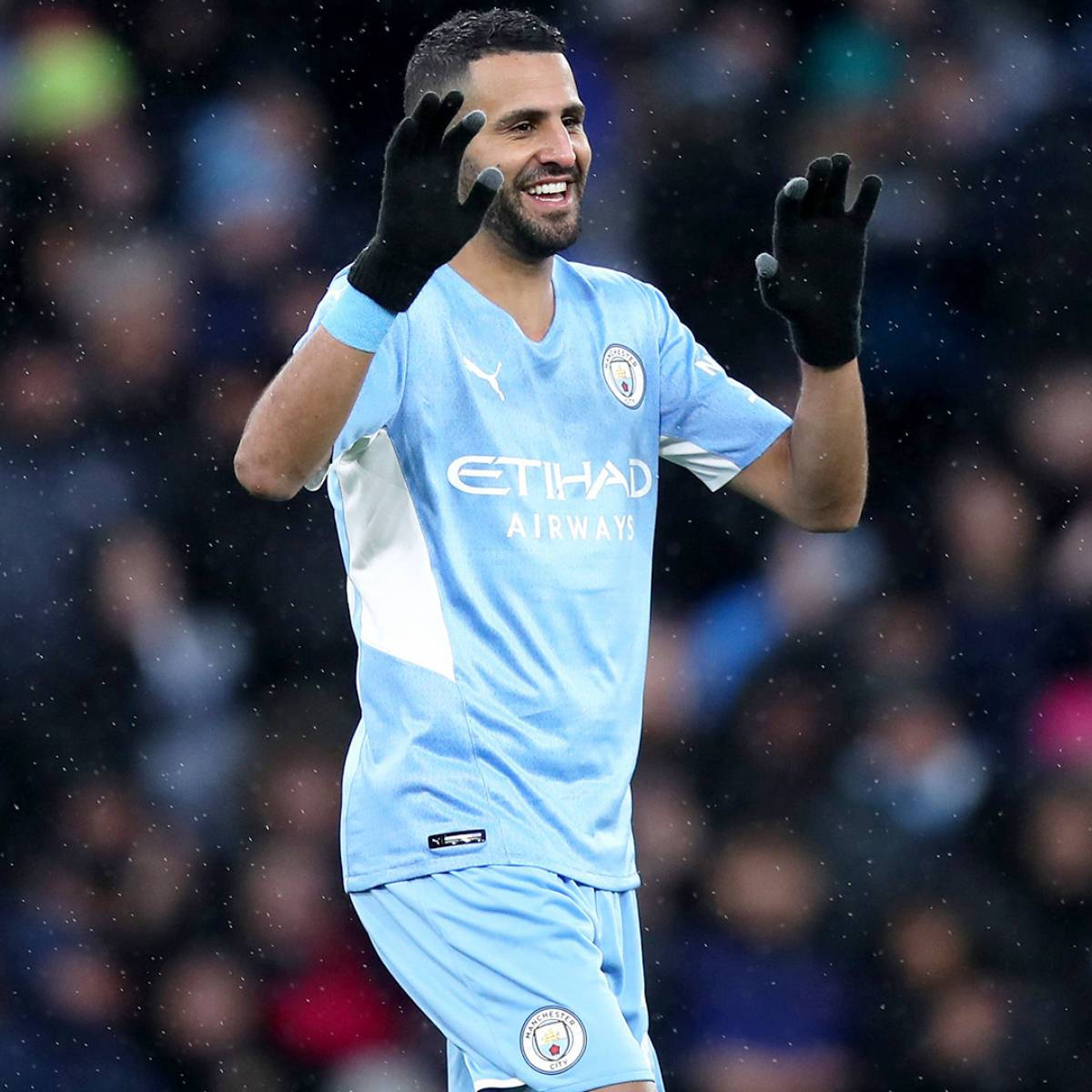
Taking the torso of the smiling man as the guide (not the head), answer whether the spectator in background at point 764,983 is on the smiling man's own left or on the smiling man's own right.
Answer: on the smiling man's own left

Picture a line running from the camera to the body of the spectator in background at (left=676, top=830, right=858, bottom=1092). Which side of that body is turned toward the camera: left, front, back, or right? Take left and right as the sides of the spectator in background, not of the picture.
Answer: front

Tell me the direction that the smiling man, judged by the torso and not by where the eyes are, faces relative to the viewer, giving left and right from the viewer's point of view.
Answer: facing the viewer and to the right of the viewer

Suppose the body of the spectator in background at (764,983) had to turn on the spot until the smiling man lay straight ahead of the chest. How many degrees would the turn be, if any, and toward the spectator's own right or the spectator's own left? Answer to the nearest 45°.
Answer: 0° — they already face them

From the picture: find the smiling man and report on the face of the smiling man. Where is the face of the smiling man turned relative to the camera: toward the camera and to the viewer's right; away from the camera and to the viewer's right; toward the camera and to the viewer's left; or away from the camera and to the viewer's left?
toward the camera and to the viewer's right

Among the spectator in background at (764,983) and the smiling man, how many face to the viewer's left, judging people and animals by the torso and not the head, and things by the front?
0
